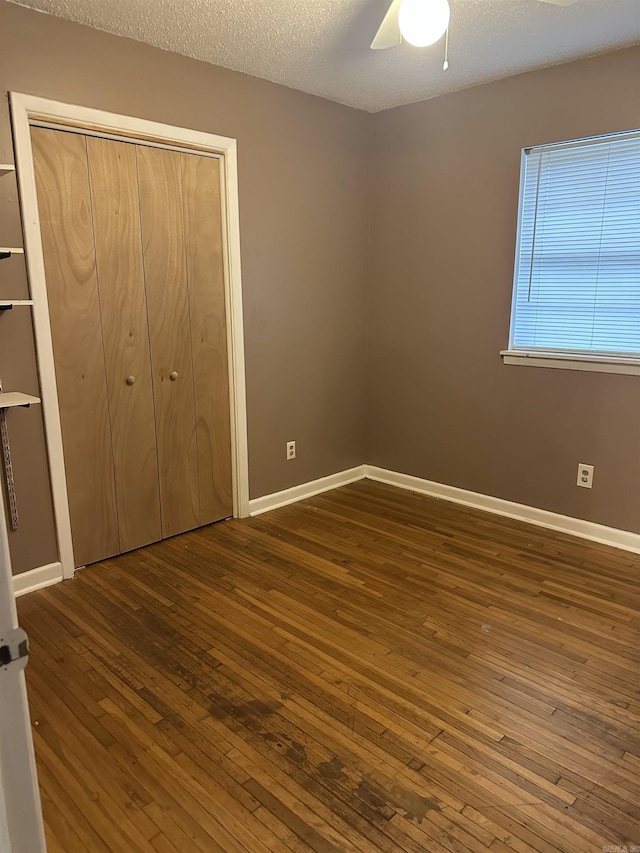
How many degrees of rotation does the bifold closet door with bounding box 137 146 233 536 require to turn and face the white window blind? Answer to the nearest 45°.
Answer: approximately 45° to its left

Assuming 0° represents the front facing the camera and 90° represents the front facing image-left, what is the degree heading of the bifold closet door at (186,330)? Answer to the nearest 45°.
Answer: approximately 315°

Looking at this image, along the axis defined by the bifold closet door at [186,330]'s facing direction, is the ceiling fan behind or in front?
in front
